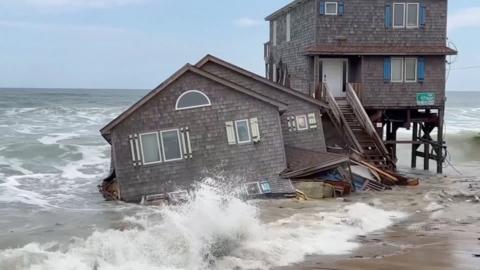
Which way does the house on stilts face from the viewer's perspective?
toward the camera

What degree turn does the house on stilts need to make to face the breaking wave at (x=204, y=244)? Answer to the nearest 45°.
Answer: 0° — it already faces it
